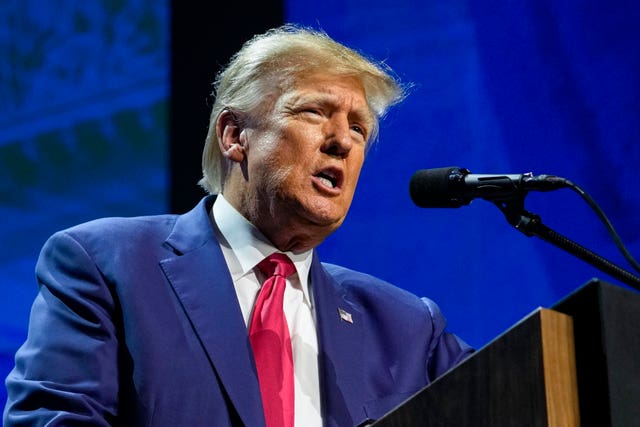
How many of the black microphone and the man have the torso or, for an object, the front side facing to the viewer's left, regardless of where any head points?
1

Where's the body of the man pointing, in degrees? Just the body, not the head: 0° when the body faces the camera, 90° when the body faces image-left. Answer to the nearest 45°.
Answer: approximately 315°

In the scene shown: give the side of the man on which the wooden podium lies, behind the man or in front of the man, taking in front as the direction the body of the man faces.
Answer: in front

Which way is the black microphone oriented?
to the viewer's left

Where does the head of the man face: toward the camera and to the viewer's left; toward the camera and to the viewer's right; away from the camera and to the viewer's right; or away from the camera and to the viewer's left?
toward the camera and to the viewer's right

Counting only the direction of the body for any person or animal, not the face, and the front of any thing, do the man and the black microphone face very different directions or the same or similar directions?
very different directions

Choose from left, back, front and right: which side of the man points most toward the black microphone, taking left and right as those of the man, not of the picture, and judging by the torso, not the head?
front
